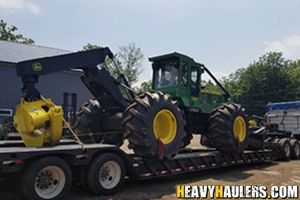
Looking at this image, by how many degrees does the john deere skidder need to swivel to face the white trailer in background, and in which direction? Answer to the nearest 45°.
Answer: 0° — it already faces it

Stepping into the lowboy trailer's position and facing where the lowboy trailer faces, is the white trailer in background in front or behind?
in front

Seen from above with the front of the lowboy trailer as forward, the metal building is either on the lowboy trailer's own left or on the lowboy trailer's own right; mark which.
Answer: on the lowboy trailer's own left

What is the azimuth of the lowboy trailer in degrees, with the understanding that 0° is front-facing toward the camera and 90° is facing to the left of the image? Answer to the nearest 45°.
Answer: approximately 225°

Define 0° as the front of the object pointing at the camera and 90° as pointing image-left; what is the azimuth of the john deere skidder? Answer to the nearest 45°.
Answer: approximately 225°
